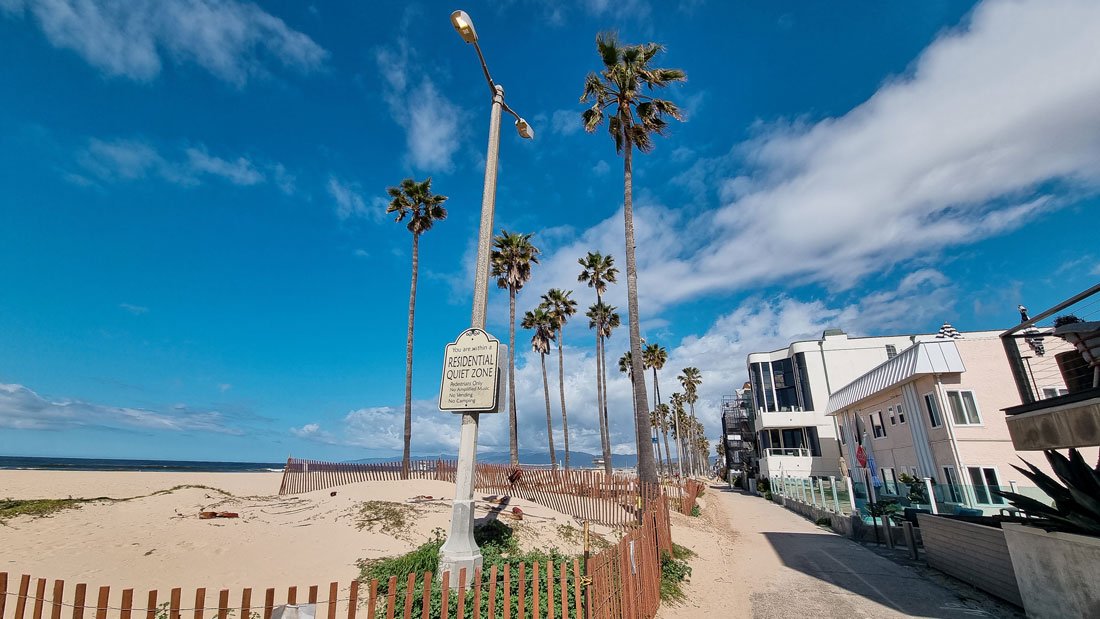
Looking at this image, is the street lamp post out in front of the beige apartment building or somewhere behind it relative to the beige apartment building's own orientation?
in front

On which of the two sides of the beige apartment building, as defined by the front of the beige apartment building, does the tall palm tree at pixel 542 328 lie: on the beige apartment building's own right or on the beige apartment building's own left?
on the beige apartment building's own right

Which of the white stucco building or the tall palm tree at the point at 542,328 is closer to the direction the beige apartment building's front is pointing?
the tall palm tree

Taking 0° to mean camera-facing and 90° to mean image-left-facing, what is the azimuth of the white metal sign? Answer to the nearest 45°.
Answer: approximately 0°

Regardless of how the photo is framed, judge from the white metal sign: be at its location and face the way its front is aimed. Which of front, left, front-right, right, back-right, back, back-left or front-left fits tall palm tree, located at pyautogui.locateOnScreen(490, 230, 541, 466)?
back

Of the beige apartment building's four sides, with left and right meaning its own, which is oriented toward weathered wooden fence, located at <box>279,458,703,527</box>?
front

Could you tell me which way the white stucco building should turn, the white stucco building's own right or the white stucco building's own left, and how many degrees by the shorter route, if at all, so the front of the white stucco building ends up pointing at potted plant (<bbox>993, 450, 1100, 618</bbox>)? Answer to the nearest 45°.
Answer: approximately 45° to the white stucco building's own left

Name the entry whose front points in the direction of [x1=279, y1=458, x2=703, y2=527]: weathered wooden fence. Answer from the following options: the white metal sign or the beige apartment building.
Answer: the beige apartment building

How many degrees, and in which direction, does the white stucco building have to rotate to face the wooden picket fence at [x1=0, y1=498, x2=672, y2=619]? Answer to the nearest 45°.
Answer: approximately 45° to its left

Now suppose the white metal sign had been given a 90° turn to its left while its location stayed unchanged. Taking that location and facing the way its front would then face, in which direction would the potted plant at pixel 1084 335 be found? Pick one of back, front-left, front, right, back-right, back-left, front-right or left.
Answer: front

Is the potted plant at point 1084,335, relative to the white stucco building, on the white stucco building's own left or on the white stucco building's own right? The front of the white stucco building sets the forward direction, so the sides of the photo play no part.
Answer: on the white stucco building's own left

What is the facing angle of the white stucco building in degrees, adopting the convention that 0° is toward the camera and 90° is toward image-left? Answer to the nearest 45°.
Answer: approximately 45°

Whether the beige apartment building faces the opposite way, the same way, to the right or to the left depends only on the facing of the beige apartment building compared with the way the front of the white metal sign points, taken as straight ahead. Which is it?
to the right

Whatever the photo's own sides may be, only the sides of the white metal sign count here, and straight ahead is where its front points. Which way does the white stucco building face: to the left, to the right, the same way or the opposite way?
to the right

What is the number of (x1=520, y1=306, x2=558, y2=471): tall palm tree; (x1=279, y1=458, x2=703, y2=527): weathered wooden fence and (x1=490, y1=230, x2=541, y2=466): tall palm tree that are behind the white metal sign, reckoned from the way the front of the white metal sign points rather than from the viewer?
3

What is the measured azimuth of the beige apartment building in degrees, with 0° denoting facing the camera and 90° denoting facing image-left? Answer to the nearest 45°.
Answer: approximately 45°
